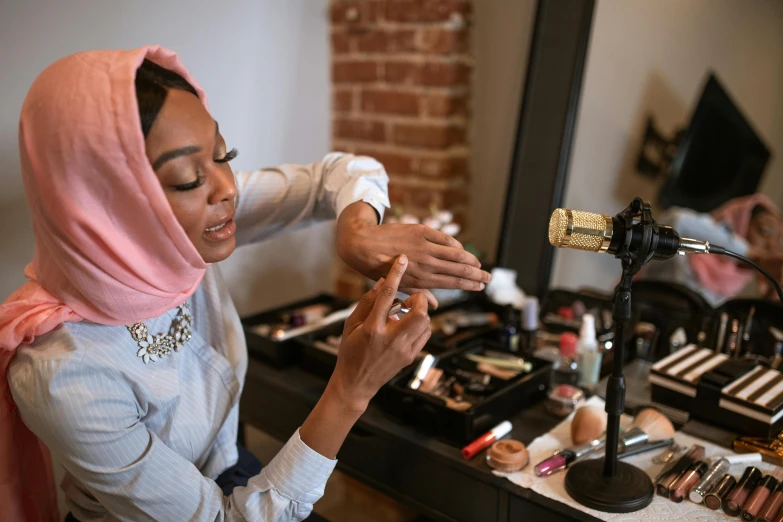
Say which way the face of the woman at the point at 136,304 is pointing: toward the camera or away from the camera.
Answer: toward the camera

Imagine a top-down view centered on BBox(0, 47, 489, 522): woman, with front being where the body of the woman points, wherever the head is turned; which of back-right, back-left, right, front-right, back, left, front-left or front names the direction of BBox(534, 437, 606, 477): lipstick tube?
front-left

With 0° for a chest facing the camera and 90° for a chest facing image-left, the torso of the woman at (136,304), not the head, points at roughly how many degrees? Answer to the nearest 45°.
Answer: approximately 315°

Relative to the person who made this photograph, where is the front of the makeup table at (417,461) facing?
facing the viewer and to the left of the viewer
